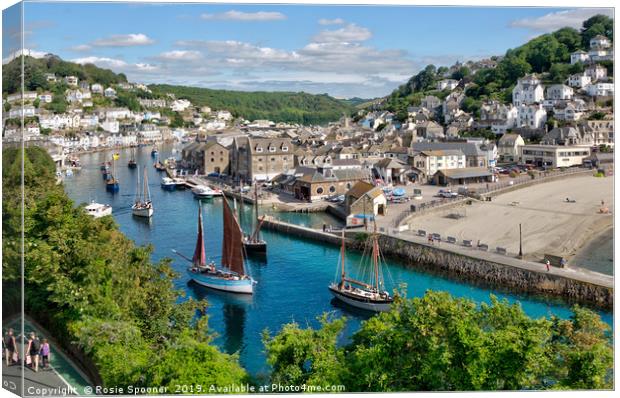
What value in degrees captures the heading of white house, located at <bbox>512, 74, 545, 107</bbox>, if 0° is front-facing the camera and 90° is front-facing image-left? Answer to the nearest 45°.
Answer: approximately 45°

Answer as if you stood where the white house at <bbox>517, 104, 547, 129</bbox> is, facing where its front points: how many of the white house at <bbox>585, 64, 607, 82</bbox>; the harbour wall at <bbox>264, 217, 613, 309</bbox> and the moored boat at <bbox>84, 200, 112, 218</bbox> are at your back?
1

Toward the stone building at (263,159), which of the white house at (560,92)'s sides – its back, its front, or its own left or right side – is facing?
front

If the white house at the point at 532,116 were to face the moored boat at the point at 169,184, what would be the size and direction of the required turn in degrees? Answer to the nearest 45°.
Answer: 0° — it already faces it

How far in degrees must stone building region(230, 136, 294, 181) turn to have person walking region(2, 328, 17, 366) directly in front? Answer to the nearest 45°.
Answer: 0° — it already faces them

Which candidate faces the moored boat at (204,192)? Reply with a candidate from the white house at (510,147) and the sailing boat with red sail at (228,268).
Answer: the white house

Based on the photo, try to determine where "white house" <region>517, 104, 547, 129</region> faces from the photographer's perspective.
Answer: facing the viewer and to the left of the viewer

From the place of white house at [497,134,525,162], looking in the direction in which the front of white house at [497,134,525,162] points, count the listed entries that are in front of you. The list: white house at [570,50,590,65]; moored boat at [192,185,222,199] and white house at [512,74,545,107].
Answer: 1

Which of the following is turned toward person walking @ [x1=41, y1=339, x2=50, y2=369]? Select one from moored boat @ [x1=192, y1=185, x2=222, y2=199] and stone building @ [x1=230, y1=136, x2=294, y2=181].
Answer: the stone building

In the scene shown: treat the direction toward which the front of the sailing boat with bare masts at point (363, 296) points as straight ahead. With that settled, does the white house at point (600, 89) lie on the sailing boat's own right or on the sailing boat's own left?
on the sailing boat's own left

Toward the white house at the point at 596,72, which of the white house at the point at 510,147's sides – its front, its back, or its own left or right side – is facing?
back

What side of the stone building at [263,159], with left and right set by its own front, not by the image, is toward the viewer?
front

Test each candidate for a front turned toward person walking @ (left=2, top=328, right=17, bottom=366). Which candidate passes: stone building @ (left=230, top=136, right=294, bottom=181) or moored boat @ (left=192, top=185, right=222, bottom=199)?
the stone building

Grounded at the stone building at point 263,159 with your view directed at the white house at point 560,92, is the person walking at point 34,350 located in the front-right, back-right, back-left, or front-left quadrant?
back-right
